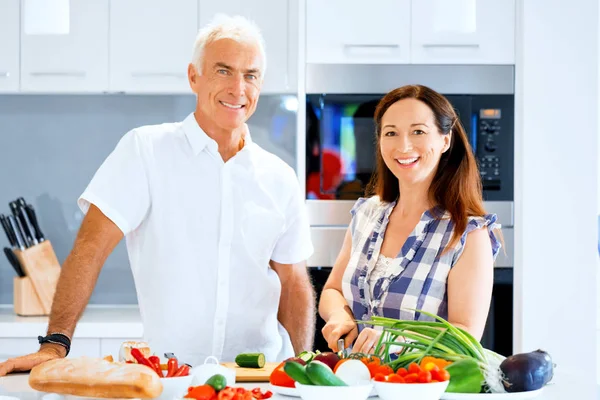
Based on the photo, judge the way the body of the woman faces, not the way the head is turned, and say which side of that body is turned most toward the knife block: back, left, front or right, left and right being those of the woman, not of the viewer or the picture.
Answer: right

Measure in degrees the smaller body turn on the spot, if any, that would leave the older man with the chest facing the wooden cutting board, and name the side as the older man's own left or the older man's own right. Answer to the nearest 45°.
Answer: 0° — they already face it

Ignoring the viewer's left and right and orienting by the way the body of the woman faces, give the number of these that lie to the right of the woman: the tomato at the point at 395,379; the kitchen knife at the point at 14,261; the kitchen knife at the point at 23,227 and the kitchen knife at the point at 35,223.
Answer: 3

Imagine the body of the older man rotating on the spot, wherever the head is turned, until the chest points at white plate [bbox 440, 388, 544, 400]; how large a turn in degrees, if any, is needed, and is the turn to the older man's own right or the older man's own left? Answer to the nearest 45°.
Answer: approximately 45° to the older man's own left

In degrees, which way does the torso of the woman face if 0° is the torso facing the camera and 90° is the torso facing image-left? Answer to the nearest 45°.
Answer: approximately 45°

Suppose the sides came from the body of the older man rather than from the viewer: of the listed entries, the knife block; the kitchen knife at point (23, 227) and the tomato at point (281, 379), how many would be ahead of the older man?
1

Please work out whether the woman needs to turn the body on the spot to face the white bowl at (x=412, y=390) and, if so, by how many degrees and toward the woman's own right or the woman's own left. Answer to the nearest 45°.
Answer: approximately 45° to the woman's own left
